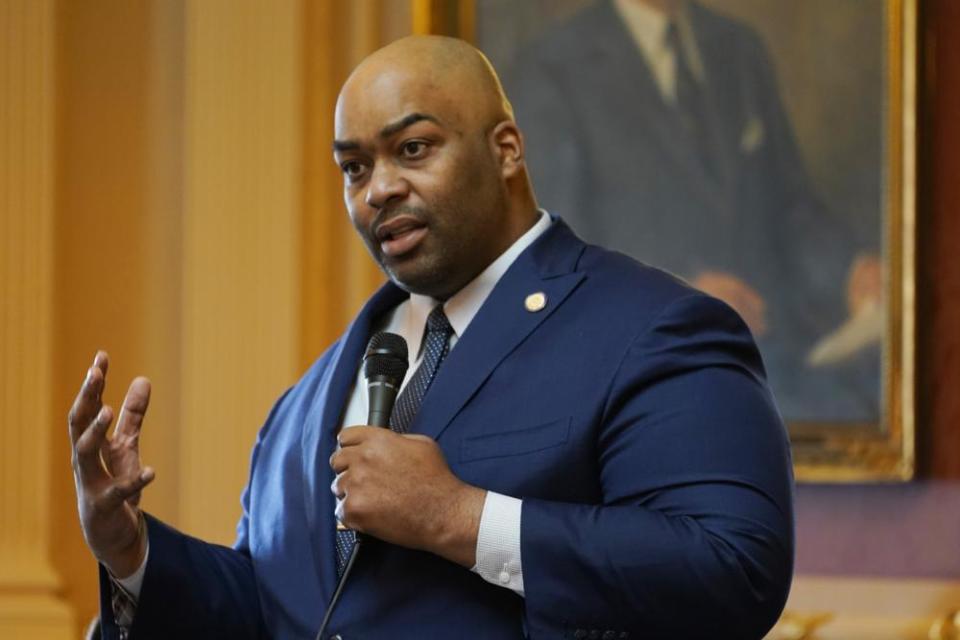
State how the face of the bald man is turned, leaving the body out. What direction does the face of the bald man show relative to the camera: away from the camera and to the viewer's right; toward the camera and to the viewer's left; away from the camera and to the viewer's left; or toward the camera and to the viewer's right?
toward the camera and to the viewer's left

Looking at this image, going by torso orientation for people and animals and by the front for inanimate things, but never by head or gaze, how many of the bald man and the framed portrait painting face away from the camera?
0

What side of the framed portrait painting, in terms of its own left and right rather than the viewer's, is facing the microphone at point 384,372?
front

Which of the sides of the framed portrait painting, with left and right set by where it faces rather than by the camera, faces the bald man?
front

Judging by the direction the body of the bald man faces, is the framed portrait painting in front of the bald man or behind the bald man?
behind

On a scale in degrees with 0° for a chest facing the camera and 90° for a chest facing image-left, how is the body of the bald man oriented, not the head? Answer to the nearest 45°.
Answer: approximately 45°

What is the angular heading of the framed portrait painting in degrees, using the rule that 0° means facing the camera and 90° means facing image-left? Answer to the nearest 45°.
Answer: approximately 0°
